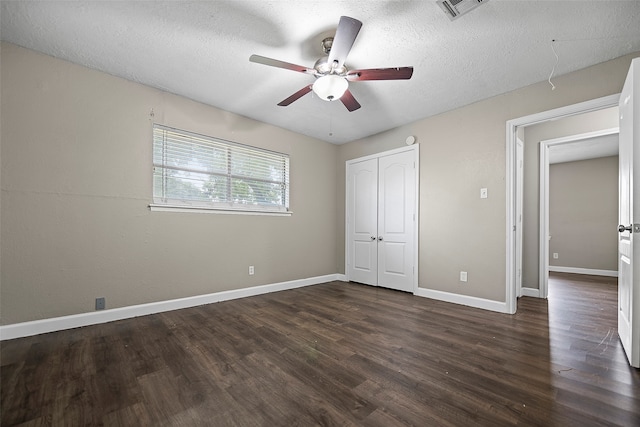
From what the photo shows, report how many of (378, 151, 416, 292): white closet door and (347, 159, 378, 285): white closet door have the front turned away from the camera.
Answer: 0

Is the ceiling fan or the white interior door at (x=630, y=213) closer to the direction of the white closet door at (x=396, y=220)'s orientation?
the ceiling fan

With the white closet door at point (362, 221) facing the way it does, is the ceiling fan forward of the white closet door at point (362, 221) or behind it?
forward

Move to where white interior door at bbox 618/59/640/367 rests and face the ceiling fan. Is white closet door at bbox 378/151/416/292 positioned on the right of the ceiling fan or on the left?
right

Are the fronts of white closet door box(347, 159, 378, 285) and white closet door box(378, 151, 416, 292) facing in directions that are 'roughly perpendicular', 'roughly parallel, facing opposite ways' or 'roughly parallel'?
roughly parallel

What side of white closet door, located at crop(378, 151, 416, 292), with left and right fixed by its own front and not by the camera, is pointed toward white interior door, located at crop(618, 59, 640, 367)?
left

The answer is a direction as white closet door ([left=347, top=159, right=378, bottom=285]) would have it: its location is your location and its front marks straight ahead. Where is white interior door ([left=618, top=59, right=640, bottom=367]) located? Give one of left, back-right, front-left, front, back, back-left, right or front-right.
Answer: left

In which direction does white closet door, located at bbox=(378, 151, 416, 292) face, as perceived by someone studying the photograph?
facing the viewer and to the left of the viewer

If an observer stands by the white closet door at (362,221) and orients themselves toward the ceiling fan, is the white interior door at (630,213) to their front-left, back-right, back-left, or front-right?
front-left

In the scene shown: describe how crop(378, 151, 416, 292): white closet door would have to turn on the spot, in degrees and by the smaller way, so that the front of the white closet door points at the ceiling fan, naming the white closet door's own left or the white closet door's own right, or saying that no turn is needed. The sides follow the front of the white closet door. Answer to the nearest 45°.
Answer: approximately 45° to the white closet door's own left
